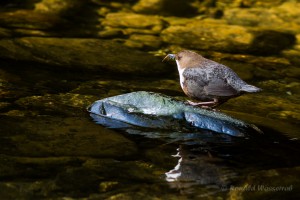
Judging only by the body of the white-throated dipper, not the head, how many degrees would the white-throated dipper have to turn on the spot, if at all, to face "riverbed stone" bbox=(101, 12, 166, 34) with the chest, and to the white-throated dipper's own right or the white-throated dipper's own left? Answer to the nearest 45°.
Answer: approximately 90° to the white-throated dipper's own right

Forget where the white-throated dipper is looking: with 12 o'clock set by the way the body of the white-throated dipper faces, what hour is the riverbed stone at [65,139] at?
The riverbed stone is roughly at 11 o'clock from the white-throated dipper.

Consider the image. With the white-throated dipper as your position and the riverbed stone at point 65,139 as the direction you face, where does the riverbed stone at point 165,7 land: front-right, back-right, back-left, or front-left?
back-right

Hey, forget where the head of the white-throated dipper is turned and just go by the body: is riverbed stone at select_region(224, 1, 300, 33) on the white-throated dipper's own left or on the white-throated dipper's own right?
on the white-throated dipper's own right

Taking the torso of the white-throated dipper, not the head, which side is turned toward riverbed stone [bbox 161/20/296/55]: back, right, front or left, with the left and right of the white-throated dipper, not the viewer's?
right

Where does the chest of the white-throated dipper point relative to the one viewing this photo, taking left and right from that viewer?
facing to the left of the viewer
